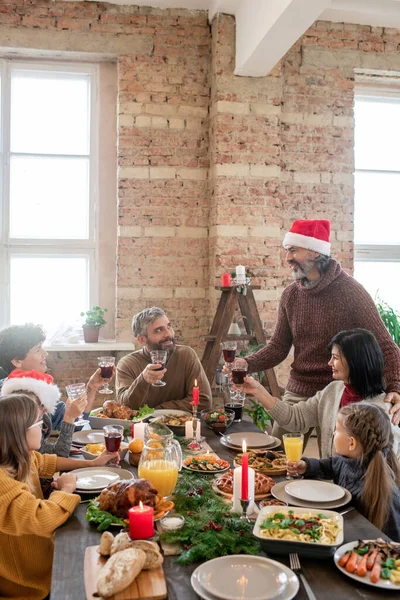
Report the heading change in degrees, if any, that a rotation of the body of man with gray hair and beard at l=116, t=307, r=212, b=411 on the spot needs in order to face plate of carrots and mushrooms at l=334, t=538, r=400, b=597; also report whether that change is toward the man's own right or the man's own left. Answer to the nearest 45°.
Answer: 0° — they already face it

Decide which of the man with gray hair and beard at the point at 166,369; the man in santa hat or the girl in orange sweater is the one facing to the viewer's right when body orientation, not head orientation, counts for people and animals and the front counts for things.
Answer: the girl in orange sweater

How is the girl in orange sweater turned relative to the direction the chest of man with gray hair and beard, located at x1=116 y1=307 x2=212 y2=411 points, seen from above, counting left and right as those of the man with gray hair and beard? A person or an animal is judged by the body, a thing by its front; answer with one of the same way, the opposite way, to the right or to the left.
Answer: to the left

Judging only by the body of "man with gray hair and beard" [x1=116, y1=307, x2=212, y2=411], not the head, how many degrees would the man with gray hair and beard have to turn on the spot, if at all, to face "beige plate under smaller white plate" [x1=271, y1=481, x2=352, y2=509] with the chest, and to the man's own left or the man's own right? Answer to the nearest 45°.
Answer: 0° — they already face it

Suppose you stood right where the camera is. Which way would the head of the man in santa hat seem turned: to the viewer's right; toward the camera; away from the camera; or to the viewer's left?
to the viewer's left

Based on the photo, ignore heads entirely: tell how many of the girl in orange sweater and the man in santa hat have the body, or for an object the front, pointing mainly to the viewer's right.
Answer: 1

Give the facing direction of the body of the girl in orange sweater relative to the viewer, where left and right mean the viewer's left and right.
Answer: facing to the right of the viewer

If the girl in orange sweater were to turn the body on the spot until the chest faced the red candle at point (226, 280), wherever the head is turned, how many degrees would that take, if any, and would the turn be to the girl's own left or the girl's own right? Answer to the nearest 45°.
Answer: approximately 45° to the girl's own left

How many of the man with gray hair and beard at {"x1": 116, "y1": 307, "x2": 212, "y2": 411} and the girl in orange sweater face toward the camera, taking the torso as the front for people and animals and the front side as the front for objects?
1

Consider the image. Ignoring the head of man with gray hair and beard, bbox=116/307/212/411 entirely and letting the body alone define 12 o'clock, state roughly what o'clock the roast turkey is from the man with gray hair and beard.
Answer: The roast turkey is roughly at 12 o'clock from the man with gray hair and beard.
